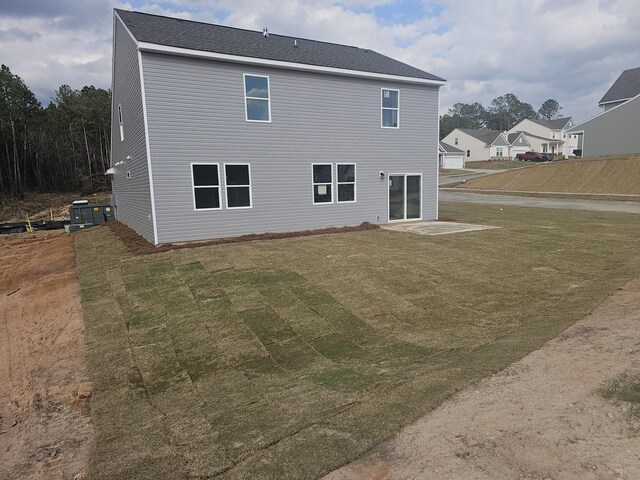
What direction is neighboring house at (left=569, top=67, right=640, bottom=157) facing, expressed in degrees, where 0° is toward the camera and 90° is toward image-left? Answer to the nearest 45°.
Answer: approximately 90°

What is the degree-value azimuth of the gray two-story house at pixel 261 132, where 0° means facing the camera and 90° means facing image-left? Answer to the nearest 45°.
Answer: approximately 135°

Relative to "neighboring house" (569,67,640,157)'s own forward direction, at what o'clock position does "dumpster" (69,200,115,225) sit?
The dumpster is roughly at 10 o'clock from the neighboring house.

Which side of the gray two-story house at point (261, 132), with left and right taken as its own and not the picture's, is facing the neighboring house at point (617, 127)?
right
